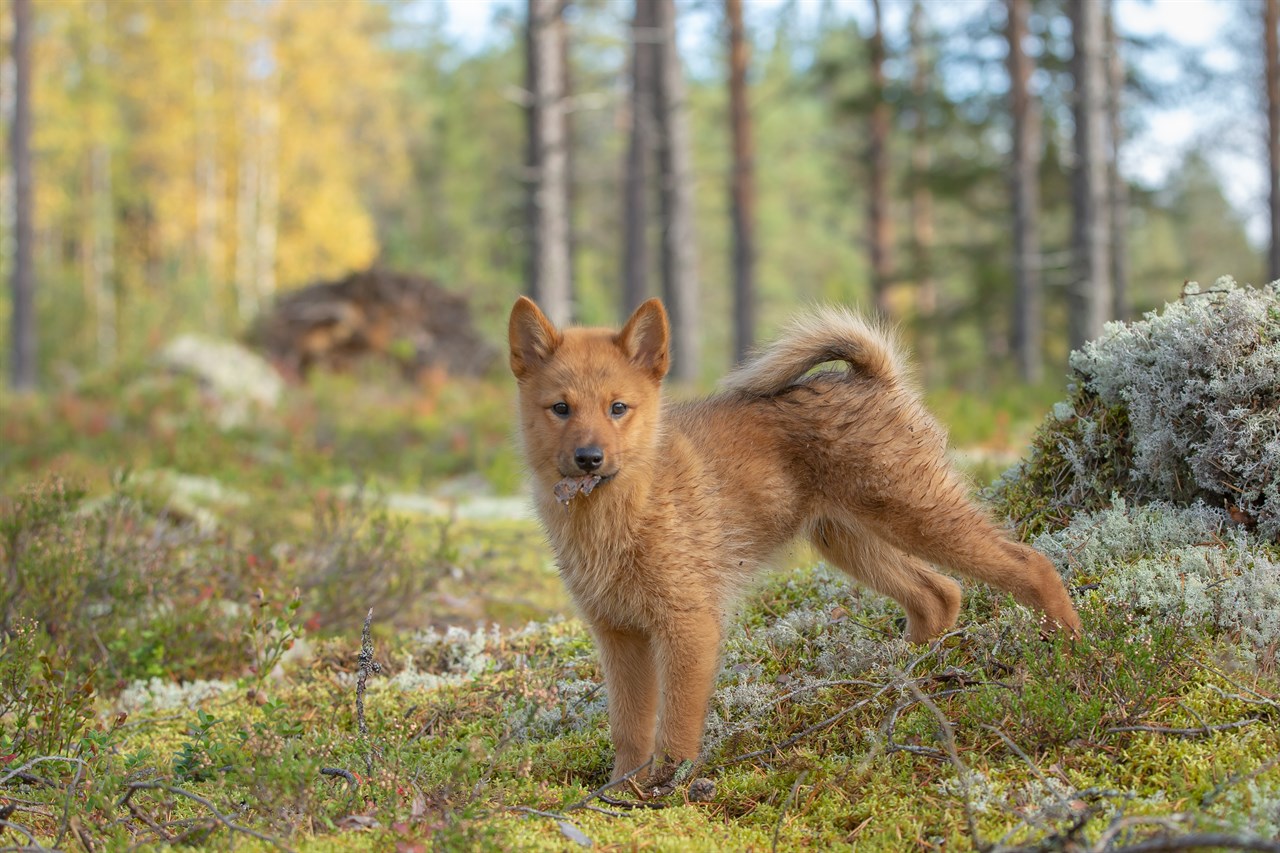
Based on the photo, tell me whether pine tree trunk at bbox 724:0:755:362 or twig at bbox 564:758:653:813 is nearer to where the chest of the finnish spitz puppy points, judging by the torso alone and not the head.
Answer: the twig

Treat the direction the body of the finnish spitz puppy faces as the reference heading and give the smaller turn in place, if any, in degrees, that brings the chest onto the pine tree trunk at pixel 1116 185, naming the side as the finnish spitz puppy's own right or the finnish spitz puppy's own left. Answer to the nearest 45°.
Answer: approximately 135° to the finnish spitz puppy's own right

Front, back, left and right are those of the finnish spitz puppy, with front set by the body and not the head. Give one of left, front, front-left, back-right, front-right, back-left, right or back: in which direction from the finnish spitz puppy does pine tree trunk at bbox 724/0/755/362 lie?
back-right

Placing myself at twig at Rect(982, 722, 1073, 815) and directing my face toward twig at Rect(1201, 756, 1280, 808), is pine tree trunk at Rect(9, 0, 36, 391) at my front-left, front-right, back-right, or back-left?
back-left

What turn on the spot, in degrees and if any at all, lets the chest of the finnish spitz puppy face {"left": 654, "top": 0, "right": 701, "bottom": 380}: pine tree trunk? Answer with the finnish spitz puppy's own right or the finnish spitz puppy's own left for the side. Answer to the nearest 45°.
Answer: approximately 135° to the finnish spitz puppy's own right

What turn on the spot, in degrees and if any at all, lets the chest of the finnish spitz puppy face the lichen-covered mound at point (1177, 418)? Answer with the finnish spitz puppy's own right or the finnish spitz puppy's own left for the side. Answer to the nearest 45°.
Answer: approximately 135° to the finnish spitz puppy's own left

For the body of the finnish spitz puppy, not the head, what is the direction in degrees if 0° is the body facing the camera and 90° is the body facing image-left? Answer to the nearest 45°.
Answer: approximately 45°

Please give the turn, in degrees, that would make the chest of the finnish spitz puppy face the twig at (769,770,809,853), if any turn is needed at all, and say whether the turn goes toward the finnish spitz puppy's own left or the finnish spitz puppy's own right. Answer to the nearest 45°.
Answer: approximately 45° to the finnish spitz puppy's own left

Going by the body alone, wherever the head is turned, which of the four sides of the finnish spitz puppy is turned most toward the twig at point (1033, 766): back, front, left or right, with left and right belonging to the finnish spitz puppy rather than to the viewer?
left

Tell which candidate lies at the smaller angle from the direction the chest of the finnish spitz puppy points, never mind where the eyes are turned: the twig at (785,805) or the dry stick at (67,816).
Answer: the dry stick

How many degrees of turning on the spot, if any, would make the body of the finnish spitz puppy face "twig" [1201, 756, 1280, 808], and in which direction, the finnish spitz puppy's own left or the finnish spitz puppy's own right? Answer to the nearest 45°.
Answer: approximately 90° to the finnish spitz puppy's own left
